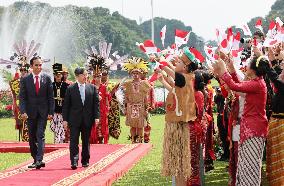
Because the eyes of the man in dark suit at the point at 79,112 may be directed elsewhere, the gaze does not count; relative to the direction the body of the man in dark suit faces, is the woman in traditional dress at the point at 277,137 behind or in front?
in front

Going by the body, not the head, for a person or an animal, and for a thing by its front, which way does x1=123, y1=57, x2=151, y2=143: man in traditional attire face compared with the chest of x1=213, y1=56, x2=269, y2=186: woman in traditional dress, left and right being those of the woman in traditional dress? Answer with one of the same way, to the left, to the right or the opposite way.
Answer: to the left

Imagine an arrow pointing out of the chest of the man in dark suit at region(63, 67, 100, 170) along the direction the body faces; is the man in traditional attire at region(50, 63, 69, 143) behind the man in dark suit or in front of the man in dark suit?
behind

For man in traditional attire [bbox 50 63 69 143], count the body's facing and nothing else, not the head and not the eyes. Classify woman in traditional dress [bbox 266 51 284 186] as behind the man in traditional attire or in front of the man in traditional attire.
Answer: in front

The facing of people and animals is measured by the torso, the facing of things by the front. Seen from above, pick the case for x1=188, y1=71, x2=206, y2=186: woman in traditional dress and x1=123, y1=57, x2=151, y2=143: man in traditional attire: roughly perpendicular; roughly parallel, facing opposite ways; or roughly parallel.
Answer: roughly perpendicular

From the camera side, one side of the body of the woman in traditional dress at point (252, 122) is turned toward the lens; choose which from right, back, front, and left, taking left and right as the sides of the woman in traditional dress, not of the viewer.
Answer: left

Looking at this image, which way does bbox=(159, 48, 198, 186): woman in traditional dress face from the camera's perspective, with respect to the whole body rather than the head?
to the viewer's left

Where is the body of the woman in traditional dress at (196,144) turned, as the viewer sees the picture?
to the viewer's left
